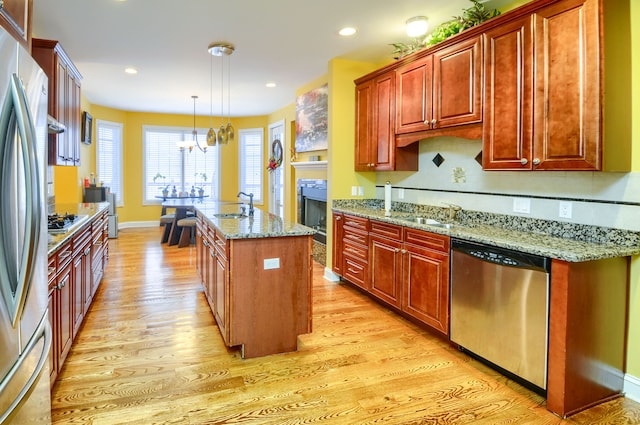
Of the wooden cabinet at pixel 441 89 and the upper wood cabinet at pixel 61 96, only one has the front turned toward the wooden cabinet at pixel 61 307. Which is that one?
the wooden cabinet at pixel 441 89

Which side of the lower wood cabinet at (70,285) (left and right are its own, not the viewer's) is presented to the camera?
right

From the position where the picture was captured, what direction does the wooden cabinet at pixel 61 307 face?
facing to the right of the viewer

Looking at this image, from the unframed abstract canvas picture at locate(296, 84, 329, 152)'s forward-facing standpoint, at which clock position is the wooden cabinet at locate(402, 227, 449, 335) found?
The wooden cabinet is roughly at 10 o'clock from the unframed abstract canvas picture.

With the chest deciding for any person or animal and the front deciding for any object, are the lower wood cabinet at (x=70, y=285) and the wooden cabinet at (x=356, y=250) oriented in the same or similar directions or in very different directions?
very different directions

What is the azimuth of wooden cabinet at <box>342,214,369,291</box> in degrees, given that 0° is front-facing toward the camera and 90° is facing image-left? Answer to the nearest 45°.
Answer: approximately 45°

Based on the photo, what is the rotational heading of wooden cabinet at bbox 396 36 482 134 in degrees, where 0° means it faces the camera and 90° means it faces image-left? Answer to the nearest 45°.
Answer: approximately 45°

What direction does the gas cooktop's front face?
to the viewer's right

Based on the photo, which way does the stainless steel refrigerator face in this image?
to the viewer's right

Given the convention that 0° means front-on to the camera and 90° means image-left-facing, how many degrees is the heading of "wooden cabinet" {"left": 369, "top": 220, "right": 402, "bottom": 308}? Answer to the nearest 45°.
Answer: approximately 45°

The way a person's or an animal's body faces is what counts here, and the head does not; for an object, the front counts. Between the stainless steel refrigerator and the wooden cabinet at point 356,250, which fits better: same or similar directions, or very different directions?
very different directions

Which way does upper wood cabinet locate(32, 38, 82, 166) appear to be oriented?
to the viewer's right

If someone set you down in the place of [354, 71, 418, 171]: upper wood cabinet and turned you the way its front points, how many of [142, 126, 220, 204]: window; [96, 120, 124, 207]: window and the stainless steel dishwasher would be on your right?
2
